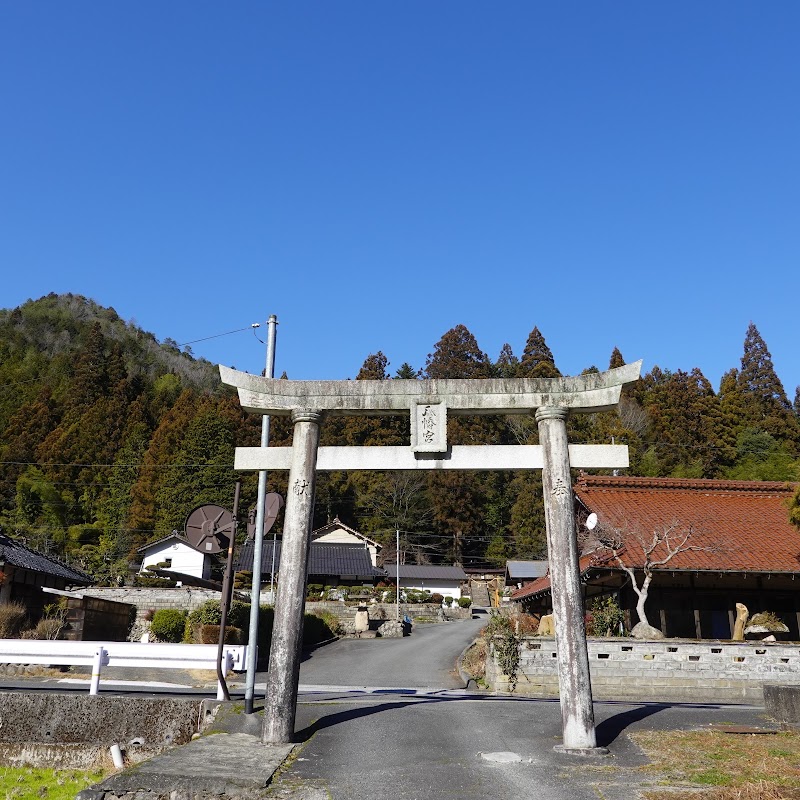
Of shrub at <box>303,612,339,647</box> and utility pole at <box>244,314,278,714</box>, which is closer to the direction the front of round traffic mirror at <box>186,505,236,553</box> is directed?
the shrub

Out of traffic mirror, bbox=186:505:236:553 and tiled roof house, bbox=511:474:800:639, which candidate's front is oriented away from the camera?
the traffic mirror

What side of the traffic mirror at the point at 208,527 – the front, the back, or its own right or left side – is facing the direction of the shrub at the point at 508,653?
right

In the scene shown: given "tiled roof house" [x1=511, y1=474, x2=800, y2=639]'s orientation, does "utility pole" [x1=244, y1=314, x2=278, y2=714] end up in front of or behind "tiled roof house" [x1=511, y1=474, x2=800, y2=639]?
in front

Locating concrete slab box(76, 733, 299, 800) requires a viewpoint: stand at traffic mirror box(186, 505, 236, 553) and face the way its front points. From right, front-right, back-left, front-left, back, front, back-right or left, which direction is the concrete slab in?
back

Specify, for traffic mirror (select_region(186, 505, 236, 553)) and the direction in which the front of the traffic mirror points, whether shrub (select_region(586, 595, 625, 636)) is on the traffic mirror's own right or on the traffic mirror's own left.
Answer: on the traffic mirror's own right

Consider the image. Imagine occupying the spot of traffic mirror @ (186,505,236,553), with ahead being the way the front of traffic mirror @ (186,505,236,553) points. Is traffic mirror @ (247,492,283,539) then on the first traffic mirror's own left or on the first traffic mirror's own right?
on the first traffic mirror's own right

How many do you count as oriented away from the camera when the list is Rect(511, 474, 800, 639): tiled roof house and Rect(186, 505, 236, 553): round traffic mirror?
1

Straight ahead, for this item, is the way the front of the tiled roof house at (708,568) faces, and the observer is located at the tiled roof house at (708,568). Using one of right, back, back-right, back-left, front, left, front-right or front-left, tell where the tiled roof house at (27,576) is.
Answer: right

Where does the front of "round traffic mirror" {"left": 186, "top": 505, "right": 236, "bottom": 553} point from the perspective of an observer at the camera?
facing away from the viewer

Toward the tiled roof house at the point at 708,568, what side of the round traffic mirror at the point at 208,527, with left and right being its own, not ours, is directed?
right

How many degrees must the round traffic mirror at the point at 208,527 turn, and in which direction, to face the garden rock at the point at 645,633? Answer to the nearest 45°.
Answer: approximately 90° to its right
